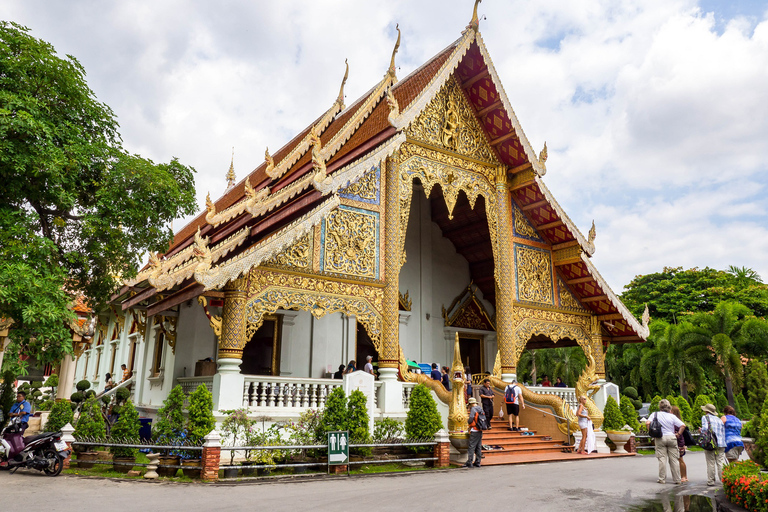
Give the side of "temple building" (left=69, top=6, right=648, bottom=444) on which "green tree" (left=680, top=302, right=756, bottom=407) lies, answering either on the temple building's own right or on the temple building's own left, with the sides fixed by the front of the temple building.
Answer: on the temple building's own left

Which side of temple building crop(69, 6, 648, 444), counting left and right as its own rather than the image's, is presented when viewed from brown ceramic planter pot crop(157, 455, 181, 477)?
right

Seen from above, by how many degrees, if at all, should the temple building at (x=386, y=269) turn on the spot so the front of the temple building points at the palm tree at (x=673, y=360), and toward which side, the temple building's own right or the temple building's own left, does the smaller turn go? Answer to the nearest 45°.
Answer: approximately 90° to the temple building's own left

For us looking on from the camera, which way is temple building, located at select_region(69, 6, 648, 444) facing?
facing the viewer and to the right of the viewer

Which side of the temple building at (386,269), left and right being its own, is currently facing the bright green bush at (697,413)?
left

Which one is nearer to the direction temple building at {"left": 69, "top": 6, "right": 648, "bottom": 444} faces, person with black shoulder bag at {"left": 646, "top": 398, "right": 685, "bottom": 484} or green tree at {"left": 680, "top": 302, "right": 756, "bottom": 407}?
the person with black shoulder bag
